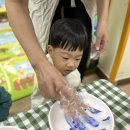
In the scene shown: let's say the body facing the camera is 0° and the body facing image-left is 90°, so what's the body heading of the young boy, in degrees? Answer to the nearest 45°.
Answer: approximately 315°
